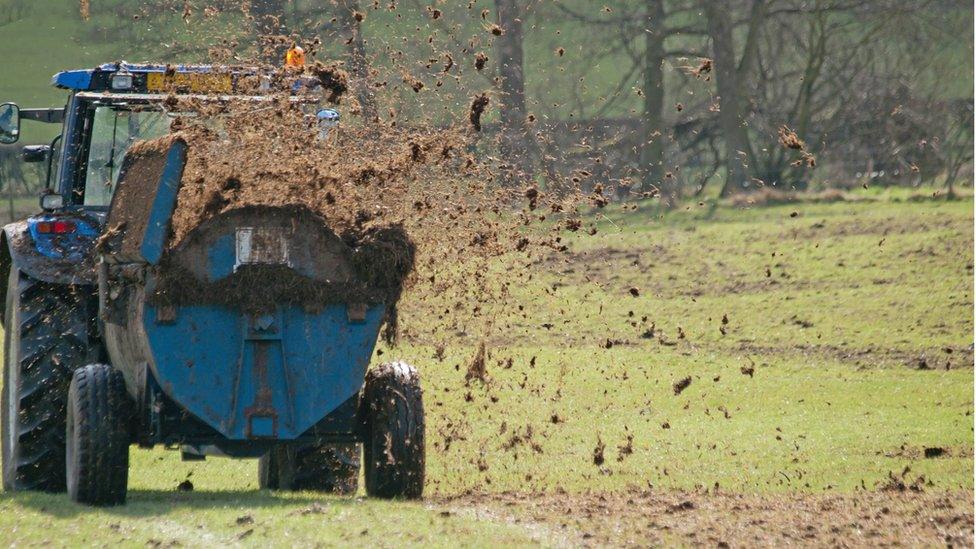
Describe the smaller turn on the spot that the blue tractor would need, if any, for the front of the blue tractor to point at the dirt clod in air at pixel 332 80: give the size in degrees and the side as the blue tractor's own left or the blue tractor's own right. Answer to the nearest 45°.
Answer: approximately 45° to the blue tractor's own right

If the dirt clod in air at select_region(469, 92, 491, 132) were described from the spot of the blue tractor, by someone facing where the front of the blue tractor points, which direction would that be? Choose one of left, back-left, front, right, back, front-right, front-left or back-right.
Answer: front-right

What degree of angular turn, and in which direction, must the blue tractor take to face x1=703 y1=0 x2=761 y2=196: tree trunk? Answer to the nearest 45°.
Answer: approximately 45° to its right

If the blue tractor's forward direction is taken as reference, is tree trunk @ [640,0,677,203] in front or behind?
in front

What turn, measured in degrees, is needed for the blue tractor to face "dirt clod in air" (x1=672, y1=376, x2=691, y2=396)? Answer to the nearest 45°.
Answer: approximately 45° to its right

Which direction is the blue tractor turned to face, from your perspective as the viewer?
facing away from the viewer
